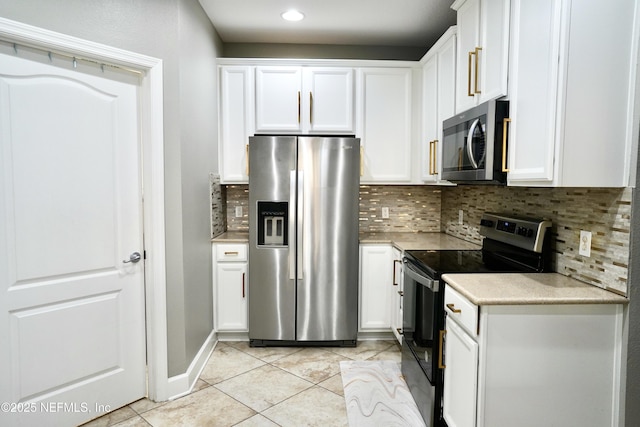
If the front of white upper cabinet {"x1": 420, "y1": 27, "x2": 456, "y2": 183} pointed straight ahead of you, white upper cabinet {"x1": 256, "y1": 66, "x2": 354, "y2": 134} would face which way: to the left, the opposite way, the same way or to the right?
to the left

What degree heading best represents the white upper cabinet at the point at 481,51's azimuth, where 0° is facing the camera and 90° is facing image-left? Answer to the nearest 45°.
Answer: approximately 45°

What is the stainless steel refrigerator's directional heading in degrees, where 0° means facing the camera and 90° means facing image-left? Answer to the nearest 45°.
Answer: approximately 0°

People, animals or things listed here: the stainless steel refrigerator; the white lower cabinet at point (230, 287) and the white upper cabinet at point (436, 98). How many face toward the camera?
2

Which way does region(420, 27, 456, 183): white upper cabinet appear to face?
to the viewer's left

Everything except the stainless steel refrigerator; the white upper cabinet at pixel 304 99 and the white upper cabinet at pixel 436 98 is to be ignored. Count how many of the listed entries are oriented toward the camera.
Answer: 2

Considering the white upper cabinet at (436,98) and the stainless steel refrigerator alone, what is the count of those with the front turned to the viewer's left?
1

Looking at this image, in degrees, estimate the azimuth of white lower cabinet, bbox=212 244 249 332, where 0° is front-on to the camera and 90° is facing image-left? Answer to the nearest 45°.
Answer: approximately 0°

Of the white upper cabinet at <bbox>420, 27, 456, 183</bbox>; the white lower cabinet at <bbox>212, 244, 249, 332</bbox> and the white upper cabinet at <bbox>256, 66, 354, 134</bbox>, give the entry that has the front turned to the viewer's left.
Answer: the white upper cabinet at <bbox>420, 27, 456, 183</bbox>

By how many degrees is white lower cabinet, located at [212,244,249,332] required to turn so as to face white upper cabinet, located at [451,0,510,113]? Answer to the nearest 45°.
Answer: approximately 45° to its left
